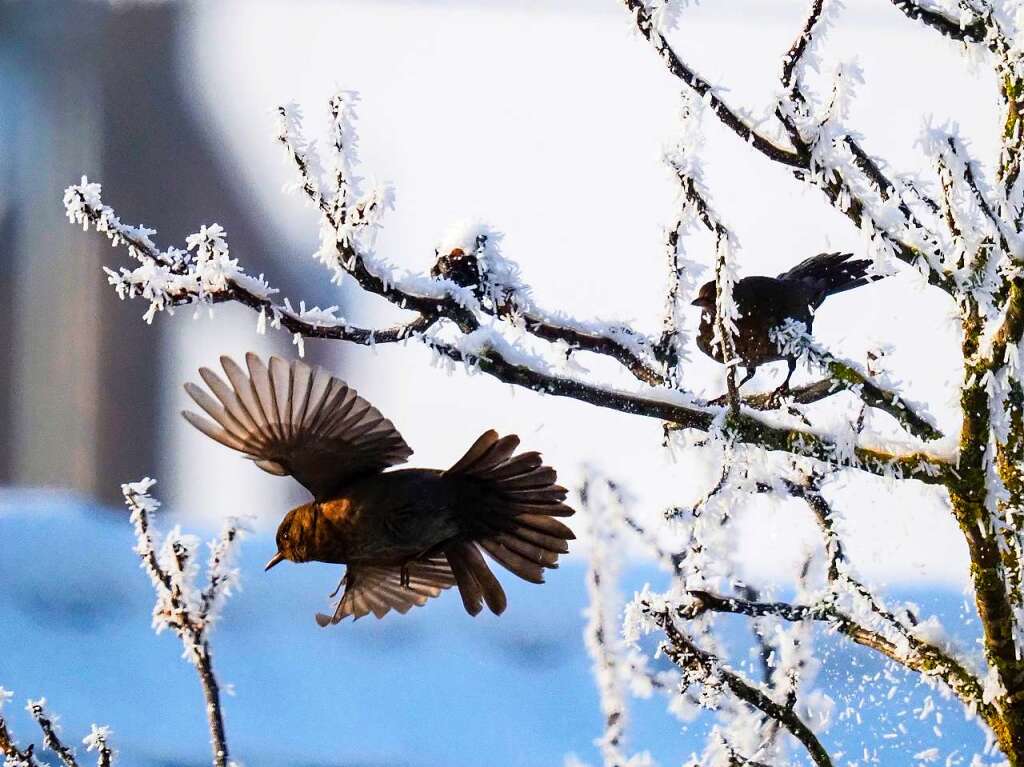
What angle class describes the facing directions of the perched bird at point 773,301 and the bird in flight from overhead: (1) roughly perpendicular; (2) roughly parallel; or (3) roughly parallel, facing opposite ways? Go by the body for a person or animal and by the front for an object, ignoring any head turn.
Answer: roughly parallel

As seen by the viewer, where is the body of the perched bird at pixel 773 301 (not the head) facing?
to the viewer's left

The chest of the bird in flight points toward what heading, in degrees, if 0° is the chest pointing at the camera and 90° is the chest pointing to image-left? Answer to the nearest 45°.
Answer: approximately 90°

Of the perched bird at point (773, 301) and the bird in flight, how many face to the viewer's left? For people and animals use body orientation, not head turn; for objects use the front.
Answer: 2
